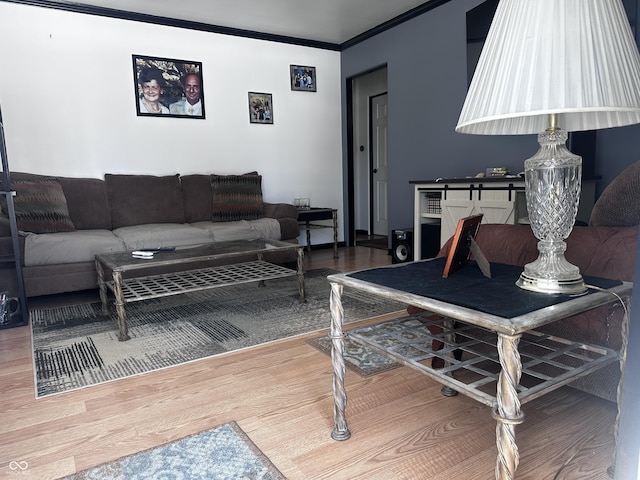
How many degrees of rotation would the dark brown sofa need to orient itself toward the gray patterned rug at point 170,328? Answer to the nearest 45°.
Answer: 0° — it already faces it

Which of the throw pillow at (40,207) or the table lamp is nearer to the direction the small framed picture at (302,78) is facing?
the table lamp

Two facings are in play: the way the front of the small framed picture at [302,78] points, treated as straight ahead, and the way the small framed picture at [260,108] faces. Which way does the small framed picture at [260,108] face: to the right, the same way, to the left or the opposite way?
the same way

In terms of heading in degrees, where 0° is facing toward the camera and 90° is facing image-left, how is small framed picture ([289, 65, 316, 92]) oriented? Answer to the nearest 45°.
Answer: approximately 0°

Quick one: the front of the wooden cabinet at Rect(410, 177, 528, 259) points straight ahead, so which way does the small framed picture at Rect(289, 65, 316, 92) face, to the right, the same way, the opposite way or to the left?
the same way

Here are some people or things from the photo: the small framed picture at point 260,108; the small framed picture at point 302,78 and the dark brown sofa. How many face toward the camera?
3

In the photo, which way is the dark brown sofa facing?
toward the camera

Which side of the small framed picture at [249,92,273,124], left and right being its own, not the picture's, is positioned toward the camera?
front

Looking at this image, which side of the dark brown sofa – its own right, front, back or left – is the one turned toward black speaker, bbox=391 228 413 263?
left

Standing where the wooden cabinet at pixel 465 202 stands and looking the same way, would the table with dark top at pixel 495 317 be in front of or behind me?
in front

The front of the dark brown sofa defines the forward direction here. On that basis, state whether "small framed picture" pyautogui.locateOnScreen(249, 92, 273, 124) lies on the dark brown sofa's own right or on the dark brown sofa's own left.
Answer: on the dark brown sofa's own left

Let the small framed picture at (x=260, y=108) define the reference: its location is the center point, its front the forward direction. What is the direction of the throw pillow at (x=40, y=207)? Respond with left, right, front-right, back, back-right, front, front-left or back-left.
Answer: front-right

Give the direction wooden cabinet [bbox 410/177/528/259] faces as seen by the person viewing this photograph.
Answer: facing the viewer

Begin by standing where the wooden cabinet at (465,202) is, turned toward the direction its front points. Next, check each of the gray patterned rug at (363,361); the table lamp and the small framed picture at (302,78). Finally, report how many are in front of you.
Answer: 2

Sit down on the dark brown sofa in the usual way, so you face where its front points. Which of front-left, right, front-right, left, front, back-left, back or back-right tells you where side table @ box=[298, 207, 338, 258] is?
left
